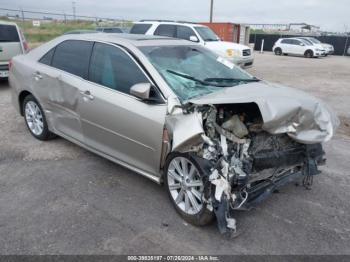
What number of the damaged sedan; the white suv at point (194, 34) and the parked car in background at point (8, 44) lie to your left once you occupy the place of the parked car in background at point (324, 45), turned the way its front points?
0

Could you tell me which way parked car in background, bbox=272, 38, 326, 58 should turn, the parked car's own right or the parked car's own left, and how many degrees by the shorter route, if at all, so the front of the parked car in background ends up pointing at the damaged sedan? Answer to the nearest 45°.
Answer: approximately 45° to the parked car's own right

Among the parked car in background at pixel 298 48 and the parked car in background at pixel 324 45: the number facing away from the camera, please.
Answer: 0

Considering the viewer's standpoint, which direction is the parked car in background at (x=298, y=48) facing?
facing the viewer and to the right of the viewer

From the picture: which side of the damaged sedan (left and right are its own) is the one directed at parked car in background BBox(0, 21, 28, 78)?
back

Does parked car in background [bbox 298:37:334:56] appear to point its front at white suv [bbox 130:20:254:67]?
no

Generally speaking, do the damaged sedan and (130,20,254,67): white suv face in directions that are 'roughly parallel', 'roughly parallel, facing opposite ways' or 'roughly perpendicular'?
roughly parallel

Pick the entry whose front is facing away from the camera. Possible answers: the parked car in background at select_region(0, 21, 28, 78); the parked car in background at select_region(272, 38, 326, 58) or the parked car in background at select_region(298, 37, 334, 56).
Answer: the parked car in background at select_region(0, 21, 28, 78)

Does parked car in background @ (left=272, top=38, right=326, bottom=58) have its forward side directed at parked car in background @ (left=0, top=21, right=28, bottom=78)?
no

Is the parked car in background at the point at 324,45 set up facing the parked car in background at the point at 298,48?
no

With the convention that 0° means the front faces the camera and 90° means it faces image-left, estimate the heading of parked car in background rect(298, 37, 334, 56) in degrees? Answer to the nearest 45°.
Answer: approximately 315°

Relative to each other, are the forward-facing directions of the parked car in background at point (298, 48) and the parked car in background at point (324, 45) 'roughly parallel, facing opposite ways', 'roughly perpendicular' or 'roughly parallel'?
roughly parallel

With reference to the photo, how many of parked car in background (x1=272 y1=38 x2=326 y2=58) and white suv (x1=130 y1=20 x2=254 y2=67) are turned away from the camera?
0

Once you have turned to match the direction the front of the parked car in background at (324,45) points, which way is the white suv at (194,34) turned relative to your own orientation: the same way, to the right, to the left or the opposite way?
the same way

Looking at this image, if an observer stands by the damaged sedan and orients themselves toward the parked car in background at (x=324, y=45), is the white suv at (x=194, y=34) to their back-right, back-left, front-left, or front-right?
front-left

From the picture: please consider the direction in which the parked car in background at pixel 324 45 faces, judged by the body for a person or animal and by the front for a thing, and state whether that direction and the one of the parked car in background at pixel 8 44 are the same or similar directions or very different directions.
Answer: very different directions
